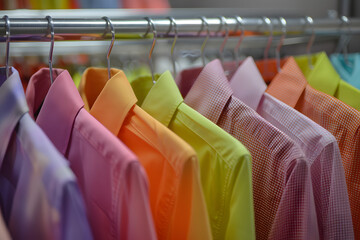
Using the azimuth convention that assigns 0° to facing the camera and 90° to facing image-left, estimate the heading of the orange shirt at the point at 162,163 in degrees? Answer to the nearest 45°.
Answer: approximately 45°

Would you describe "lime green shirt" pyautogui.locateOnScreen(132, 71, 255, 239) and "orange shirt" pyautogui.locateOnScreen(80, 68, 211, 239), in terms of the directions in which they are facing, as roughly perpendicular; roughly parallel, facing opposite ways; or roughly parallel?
roughly parallel

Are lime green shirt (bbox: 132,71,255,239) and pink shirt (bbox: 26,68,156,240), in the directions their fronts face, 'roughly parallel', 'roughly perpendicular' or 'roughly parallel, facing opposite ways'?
roughly parallel

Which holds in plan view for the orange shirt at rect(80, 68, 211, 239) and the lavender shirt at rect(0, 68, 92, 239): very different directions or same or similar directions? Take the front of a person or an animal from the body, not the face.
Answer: same or similar directions

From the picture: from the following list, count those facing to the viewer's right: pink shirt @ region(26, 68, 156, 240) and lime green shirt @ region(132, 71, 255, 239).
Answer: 0

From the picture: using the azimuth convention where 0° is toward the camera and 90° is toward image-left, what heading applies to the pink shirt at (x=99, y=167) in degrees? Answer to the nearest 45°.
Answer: approximately 45°

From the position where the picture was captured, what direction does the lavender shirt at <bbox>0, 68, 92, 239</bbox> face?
facing the viewer and to the left of the viewer
